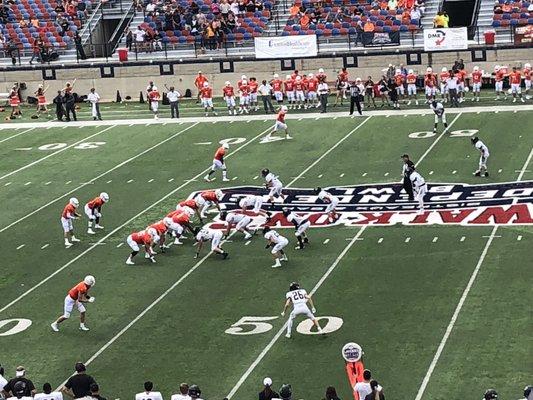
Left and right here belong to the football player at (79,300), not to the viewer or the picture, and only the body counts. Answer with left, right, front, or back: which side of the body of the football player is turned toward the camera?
right

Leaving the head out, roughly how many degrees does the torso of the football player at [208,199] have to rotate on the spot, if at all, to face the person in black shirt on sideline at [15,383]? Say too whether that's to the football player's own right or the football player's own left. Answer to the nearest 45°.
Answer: approximately 90° to the football player's own right

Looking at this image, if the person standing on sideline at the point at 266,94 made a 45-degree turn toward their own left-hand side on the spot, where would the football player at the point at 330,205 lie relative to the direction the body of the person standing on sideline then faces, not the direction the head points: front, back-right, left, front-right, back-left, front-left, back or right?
front-right

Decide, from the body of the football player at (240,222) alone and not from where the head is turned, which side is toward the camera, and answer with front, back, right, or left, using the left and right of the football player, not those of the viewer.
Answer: left

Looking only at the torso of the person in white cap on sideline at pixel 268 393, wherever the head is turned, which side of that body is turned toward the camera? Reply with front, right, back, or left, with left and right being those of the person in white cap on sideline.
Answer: back

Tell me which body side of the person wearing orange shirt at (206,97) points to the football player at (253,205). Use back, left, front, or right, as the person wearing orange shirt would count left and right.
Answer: front

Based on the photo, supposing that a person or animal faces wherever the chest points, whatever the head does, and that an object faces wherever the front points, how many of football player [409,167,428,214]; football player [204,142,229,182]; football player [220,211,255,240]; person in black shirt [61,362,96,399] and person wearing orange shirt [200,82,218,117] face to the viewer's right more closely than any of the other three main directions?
1

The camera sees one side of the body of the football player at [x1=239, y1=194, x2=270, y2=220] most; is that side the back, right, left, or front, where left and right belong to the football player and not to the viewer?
left

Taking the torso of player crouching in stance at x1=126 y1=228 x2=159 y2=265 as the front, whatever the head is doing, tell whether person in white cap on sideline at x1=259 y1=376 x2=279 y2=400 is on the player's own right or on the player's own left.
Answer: on the player's own right

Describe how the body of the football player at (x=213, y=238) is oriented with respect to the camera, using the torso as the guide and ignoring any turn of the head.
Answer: to the viewer's left

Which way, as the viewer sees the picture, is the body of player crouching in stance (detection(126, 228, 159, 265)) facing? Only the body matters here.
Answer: to the viewer's right

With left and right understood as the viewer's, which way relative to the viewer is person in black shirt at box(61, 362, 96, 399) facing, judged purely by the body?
facing away from the viewer

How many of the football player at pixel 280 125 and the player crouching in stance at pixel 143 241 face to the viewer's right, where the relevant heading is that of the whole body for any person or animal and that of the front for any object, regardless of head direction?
2

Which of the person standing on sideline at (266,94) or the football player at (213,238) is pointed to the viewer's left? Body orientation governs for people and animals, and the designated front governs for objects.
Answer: the football player
